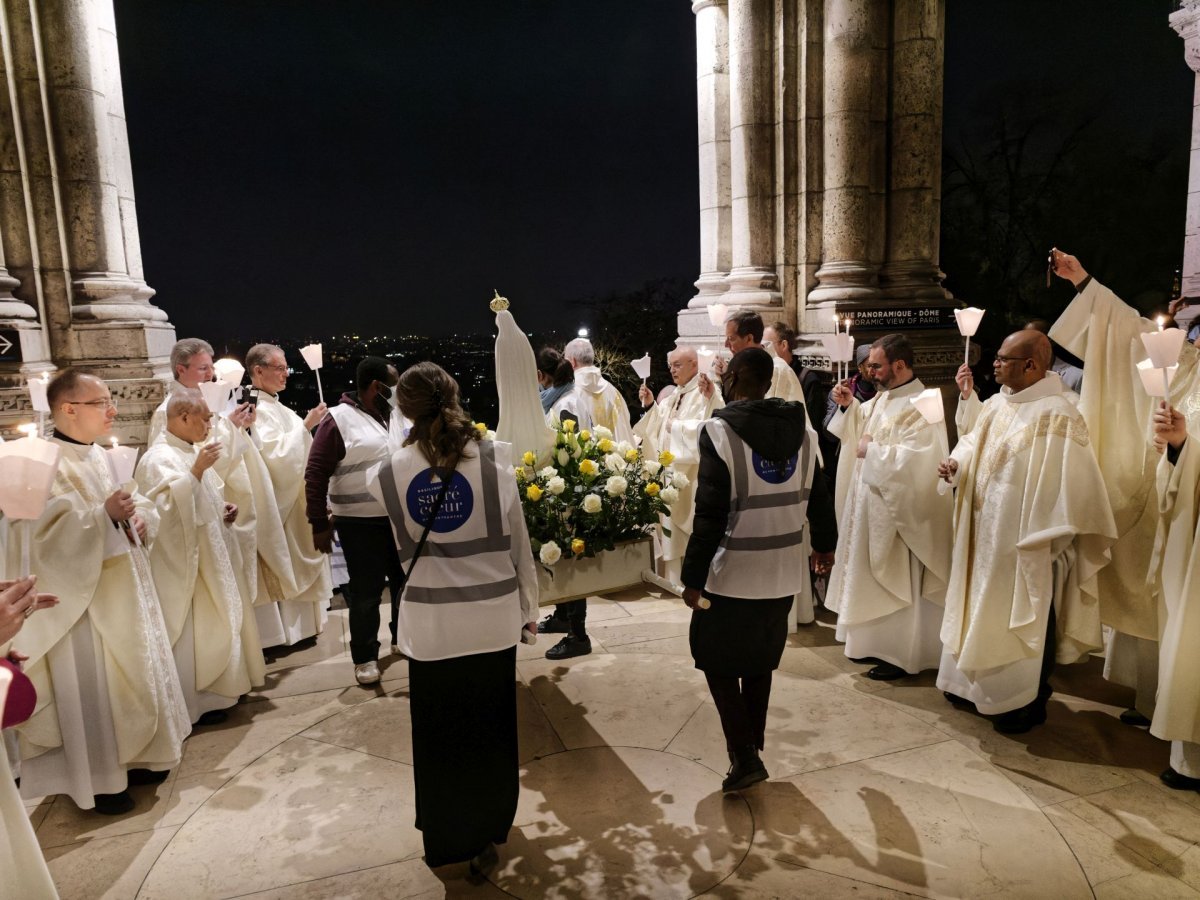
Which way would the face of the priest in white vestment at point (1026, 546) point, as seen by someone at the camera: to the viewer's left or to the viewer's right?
to the viewer's left

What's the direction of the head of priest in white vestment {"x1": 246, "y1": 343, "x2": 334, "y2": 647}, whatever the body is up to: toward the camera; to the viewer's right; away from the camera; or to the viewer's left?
to the viewer's right

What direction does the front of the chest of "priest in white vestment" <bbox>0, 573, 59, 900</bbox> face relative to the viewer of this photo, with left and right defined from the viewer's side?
facing to the right of the viewer

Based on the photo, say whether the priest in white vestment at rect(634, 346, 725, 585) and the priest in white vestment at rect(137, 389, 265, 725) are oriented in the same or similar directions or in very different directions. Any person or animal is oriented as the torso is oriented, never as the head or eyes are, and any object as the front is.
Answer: very different directions

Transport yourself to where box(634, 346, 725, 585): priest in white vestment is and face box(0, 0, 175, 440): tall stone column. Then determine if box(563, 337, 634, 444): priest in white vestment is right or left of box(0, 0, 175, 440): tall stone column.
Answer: right

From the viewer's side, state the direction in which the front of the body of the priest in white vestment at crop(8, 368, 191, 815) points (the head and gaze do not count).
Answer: to the viewer's right

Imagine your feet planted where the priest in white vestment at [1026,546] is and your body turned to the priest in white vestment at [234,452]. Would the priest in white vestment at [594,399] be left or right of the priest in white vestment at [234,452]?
right

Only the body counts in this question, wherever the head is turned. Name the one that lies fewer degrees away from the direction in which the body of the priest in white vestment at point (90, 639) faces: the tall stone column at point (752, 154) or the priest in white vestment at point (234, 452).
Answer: the tall stone column

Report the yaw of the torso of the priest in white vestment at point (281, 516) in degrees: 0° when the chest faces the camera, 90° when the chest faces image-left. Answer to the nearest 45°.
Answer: approximately 270°

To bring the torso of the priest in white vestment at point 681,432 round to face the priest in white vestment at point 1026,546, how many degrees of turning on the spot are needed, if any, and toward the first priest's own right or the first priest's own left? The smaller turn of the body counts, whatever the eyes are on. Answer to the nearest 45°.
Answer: approximately 90° to the first priest's own left
